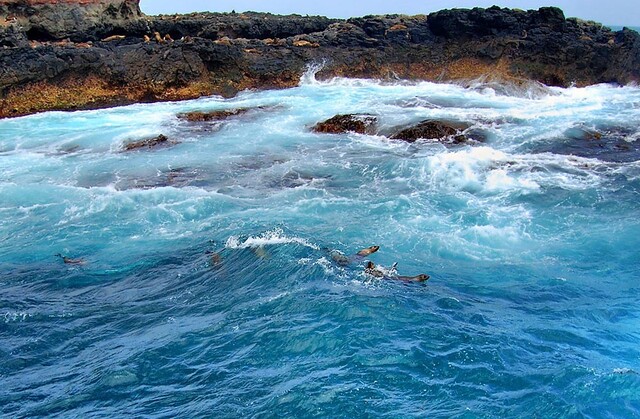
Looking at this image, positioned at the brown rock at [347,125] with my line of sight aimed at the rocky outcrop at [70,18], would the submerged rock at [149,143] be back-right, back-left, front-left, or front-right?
front-left

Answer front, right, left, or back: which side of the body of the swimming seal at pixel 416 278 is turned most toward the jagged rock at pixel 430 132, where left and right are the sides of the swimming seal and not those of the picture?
left

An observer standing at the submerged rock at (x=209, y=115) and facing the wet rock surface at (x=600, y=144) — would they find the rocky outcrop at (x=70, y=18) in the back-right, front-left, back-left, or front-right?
back-left

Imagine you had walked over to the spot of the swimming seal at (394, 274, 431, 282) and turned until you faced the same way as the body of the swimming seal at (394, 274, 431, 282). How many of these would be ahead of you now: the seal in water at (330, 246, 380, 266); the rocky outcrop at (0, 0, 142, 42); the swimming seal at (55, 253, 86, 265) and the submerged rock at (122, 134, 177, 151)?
0

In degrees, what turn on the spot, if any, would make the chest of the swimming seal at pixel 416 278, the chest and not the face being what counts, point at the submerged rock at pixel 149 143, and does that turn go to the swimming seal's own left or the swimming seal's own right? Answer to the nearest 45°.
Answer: approximately 135° to the swimming seal's own left

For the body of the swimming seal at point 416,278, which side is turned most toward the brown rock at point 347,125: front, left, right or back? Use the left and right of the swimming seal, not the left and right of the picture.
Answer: left

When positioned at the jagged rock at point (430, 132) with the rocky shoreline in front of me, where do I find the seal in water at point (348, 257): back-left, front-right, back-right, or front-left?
back-left

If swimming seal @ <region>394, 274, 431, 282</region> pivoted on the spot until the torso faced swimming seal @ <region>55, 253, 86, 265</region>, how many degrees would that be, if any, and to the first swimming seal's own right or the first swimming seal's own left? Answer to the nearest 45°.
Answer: approximately 180°

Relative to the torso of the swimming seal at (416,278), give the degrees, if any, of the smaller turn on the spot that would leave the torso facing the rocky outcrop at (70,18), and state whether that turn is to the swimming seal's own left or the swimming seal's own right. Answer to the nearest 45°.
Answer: approximately 135° to the swimming seal's own left

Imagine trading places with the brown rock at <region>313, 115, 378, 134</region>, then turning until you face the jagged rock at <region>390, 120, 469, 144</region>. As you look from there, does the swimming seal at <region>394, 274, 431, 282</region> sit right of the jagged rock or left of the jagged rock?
right

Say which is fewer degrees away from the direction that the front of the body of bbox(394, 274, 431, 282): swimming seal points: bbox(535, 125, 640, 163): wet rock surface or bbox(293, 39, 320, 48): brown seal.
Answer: the wet rock surface

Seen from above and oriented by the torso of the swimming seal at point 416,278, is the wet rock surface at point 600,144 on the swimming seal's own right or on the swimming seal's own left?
on the swimming seal's own left

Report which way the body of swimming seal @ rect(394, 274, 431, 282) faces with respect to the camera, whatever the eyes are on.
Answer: to the viewer's right
